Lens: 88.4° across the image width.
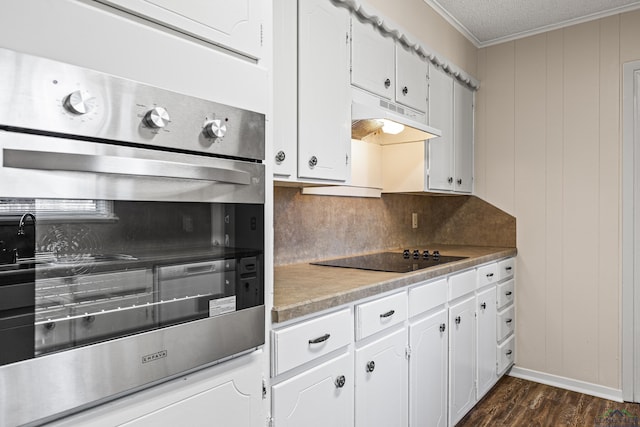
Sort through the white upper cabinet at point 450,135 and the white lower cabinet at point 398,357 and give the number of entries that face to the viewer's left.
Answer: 0
